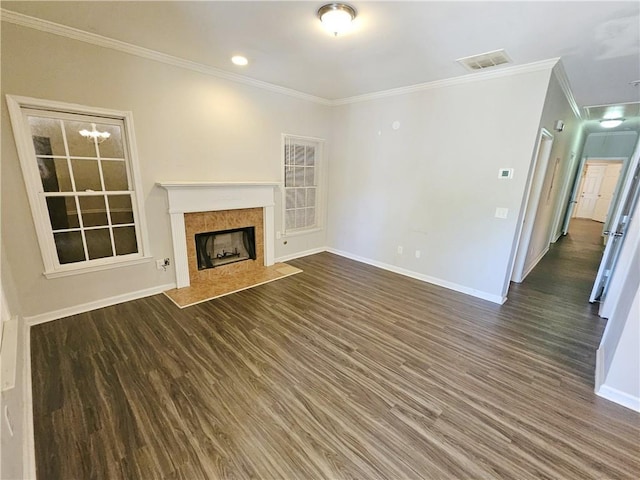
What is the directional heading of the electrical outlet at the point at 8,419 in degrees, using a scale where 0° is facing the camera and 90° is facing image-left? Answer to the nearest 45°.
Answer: approximately 270°

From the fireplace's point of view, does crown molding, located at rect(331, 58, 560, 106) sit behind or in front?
in front

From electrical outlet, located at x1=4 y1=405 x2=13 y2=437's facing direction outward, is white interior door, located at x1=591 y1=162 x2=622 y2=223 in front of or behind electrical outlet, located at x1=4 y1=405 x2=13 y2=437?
in front

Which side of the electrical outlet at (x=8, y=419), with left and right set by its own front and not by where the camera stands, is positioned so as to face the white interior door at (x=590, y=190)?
front

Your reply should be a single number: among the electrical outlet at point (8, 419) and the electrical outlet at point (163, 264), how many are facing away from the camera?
0

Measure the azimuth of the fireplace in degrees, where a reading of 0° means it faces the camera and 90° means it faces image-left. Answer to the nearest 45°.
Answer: approximately 315°

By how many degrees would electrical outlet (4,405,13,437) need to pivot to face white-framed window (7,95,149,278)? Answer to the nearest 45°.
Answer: approximately 45° to its left
